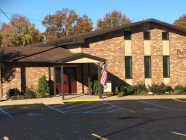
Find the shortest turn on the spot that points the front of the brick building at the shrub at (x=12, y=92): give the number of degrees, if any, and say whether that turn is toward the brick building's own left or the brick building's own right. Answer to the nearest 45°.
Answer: approximately 45° to the brick building's own right

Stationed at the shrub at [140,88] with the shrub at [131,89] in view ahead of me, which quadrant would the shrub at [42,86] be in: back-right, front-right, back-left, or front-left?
front-right

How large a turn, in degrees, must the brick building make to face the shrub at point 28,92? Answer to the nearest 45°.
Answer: approximately 45° to its right

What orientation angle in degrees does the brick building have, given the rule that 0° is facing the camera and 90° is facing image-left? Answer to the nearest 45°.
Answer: approximately 0°

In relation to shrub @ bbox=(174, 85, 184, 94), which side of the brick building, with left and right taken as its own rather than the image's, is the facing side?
left
